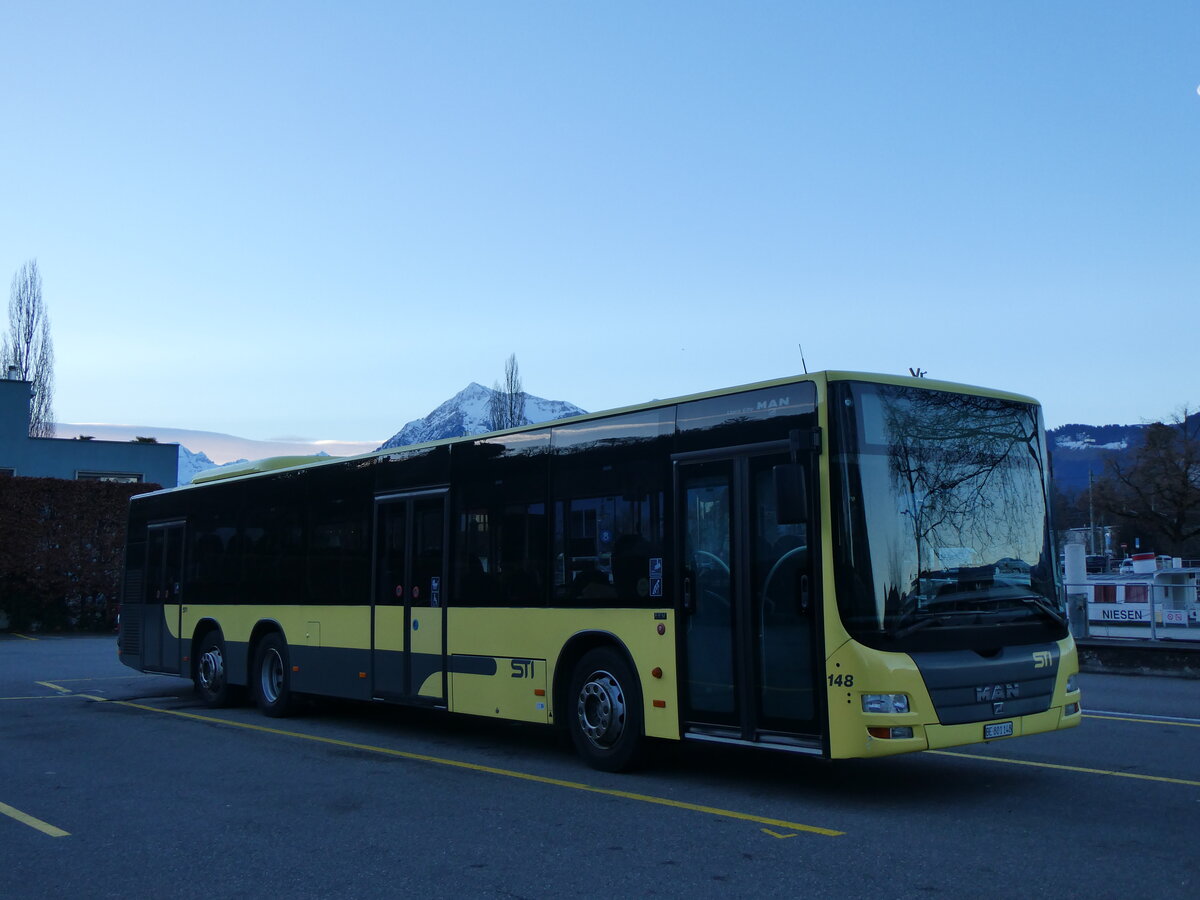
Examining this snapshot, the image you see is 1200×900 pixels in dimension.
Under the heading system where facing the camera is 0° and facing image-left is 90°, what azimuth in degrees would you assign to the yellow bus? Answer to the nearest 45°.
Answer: approximately 315°

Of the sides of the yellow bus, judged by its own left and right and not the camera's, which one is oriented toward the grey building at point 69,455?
back

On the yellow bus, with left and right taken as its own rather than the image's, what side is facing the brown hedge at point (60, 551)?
back
